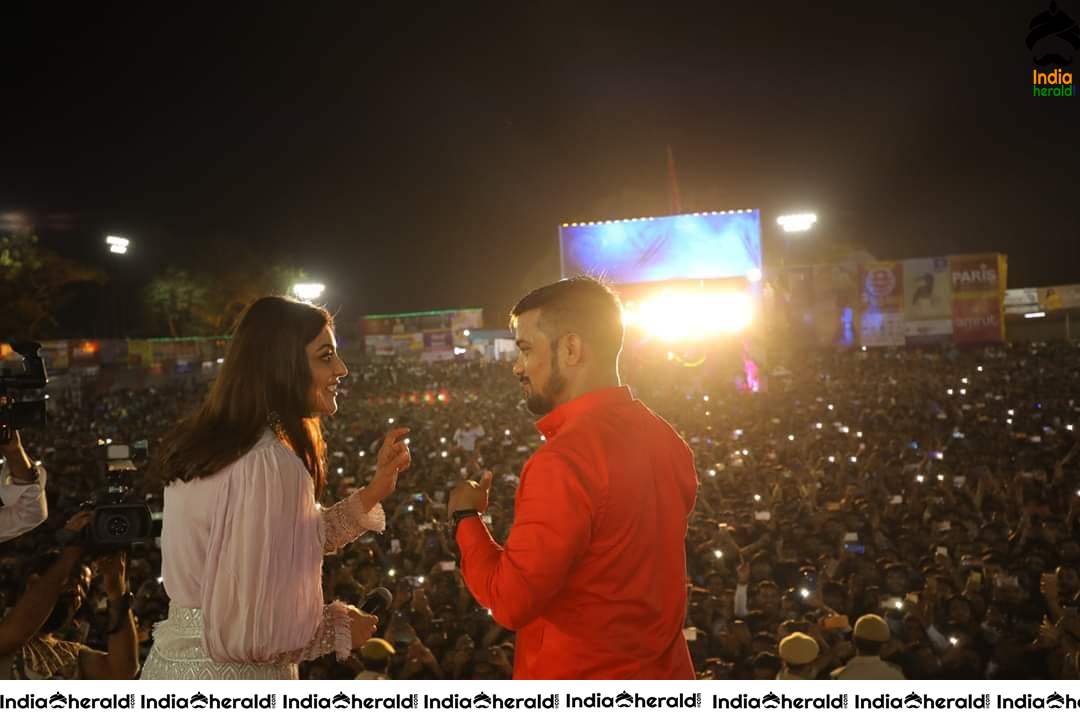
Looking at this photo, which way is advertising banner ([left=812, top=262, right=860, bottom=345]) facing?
toward the camera

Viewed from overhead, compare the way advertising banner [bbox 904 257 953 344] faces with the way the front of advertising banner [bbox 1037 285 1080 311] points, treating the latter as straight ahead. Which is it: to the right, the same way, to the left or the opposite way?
the same way

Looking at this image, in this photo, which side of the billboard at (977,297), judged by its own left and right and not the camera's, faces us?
front

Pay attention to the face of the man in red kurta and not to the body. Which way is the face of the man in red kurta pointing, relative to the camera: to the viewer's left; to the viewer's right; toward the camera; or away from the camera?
to the viewer's left

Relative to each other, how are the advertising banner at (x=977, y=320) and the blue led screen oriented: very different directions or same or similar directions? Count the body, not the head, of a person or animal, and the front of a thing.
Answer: same or similar directions

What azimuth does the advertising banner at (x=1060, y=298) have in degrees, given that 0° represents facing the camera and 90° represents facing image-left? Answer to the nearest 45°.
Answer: approximately 0°

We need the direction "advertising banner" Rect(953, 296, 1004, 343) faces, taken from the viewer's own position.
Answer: facing the viewer

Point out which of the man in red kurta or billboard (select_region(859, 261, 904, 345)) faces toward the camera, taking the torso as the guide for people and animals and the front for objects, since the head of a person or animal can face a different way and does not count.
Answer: the billboard

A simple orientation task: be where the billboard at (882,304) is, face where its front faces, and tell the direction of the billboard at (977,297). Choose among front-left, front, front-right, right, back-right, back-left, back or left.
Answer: left

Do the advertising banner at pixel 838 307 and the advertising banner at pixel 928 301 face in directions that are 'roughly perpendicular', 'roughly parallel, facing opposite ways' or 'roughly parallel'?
roughly parallel

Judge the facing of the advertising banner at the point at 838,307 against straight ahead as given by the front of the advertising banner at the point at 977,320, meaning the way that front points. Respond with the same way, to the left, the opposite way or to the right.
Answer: the same way

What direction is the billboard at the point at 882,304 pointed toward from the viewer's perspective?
toward the camera

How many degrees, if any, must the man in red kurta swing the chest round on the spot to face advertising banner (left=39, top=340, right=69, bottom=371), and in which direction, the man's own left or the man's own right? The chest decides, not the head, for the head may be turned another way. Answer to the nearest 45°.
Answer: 0° — they already face it

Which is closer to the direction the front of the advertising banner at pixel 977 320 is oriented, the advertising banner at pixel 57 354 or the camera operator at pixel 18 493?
the camera operator

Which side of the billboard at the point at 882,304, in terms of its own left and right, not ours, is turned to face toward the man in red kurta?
front

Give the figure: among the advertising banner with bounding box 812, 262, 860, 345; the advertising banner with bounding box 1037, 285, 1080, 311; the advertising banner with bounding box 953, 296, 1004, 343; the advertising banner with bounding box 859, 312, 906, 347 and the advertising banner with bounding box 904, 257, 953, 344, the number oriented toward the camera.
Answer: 5

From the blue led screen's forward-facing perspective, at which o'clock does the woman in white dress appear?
The woman in white dress is roughly at 12 o'clock from the blue led screen.
